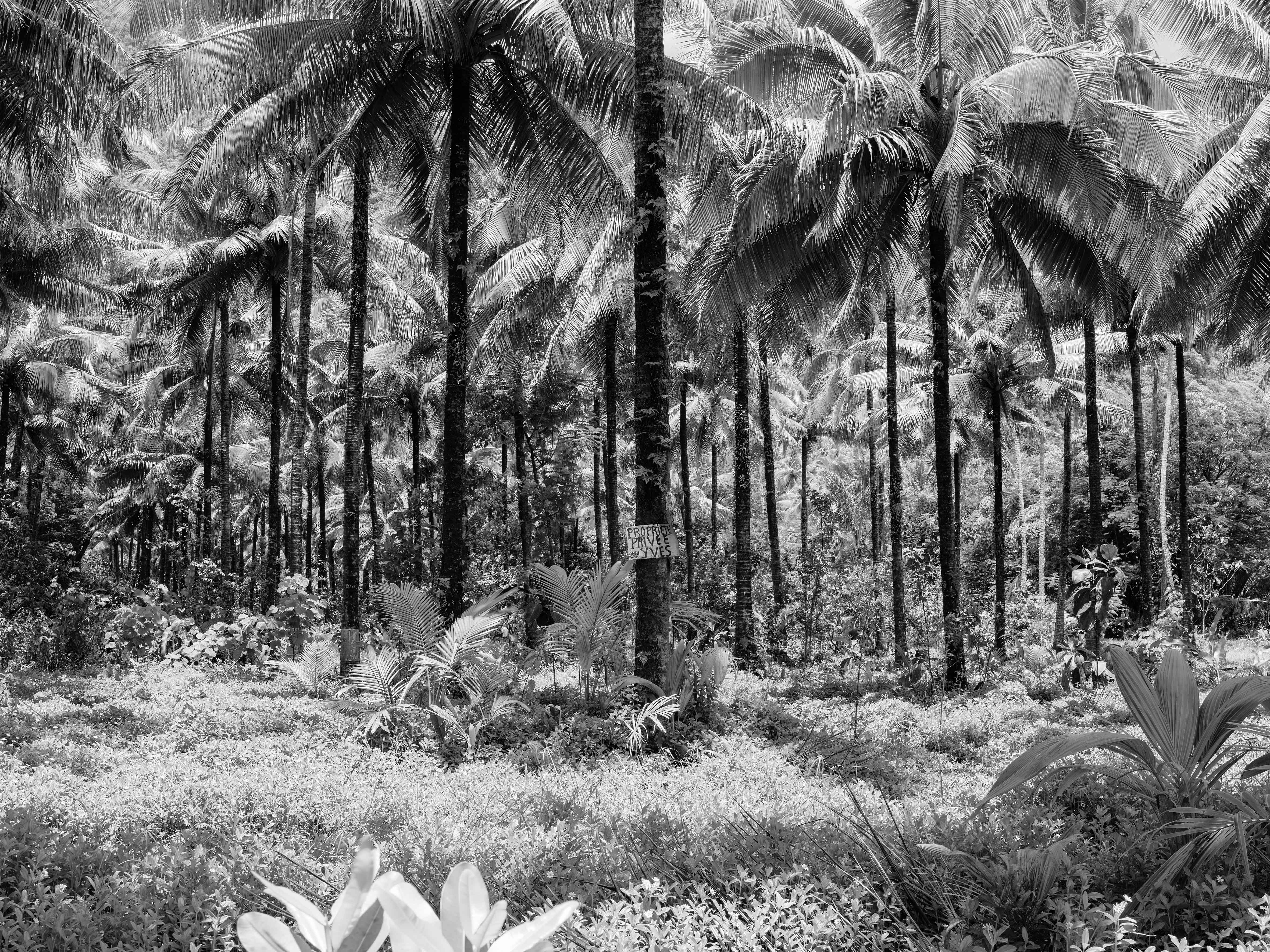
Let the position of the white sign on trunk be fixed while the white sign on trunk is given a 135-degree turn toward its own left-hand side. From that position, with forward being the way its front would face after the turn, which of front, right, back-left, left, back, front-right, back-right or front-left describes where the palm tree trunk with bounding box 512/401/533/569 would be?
front-left

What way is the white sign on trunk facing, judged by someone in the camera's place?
facing the viewer

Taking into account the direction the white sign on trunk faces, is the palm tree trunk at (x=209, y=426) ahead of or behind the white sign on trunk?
behind

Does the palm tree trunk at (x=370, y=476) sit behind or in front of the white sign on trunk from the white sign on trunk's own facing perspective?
behind

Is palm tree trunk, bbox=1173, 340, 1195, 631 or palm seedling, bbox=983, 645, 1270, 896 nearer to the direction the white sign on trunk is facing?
the palm seedling

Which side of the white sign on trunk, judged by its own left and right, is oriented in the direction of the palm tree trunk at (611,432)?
back

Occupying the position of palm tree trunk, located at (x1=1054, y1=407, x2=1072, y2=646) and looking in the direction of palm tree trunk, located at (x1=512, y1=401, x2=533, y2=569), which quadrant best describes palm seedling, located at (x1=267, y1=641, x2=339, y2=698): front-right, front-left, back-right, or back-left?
front-left

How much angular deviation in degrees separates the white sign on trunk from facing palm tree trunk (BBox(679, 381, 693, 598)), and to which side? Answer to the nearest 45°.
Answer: approximately 180°

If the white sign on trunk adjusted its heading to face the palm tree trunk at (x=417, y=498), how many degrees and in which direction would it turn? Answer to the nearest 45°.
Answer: approximately 180°

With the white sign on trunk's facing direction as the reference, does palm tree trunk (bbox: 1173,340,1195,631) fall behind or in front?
behind
